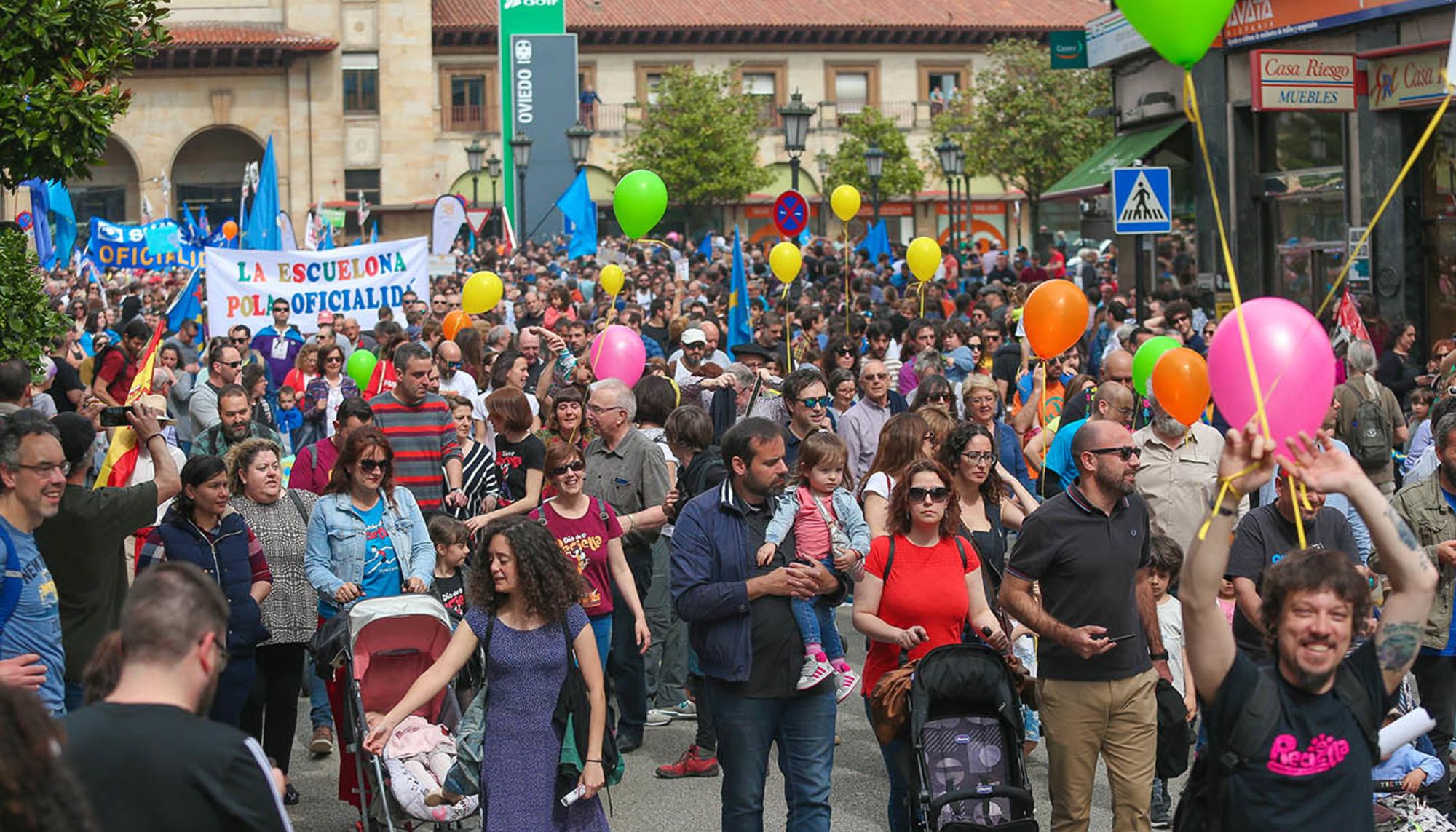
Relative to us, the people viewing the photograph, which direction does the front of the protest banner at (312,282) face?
facing the viewer

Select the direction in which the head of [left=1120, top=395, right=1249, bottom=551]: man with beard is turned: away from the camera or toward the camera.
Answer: toward the camera

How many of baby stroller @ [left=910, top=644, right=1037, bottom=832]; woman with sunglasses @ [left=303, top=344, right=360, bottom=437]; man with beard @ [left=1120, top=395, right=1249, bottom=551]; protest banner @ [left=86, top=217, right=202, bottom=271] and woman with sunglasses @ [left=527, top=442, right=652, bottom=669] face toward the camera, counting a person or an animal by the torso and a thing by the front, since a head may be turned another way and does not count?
5

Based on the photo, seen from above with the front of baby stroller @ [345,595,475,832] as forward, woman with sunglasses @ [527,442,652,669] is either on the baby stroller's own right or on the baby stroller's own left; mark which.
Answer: on the baby stroller's own left

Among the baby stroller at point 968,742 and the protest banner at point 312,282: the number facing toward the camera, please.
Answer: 2

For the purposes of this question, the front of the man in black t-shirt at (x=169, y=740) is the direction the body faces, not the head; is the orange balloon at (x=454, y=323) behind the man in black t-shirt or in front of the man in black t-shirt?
in front

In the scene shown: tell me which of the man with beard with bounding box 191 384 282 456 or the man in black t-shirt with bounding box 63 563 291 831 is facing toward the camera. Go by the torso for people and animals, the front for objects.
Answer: the man with beard

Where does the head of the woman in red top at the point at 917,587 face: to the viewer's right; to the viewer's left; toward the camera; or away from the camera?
toward the camera

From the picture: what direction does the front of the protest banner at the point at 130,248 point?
toward the camera

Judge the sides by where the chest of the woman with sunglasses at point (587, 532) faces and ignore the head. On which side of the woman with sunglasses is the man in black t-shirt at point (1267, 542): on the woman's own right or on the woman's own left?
on the woman's own left

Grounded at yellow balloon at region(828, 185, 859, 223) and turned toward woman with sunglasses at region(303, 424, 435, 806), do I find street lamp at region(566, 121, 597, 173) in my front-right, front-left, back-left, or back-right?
back-right

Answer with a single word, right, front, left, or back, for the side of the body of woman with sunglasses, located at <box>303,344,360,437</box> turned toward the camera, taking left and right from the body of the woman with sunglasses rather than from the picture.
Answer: front

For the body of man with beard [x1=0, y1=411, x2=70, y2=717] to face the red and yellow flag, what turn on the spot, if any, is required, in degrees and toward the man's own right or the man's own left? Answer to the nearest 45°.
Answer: approximately 135° to the man's own left
